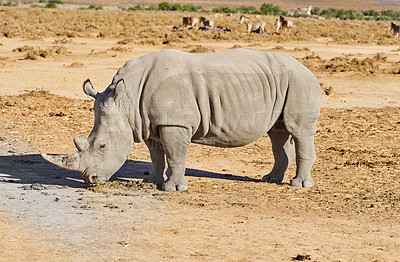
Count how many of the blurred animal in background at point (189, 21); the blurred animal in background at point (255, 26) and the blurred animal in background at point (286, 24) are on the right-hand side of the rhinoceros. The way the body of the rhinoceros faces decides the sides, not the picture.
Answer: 3

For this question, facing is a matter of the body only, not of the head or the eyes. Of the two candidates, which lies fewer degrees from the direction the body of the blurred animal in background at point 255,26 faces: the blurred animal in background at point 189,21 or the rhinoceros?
the blurred animal in background

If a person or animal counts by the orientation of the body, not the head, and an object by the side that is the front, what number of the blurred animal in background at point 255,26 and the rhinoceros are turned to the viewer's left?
2

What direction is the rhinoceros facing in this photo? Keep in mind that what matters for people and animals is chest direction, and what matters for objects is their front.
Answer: to the viewer's left

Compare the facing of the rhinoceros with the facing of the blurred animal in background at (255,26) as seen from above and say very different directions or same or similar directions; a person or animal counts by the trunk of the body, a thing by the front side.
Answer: same or similar directions

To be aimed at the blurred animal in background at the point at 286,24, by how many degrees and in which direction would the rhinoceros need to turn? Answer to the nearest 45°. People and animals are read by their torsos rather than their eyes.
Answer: approximately 90° to its right

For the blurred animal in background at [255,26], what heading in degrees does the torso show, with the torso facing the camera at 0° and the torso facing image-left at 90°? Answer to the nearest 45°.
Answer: approximately 90°

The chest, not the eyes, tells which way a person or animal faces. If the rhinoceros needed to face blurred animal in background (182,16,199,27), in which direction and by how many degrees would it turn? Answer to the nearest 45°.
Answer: approximately 90° to its right
